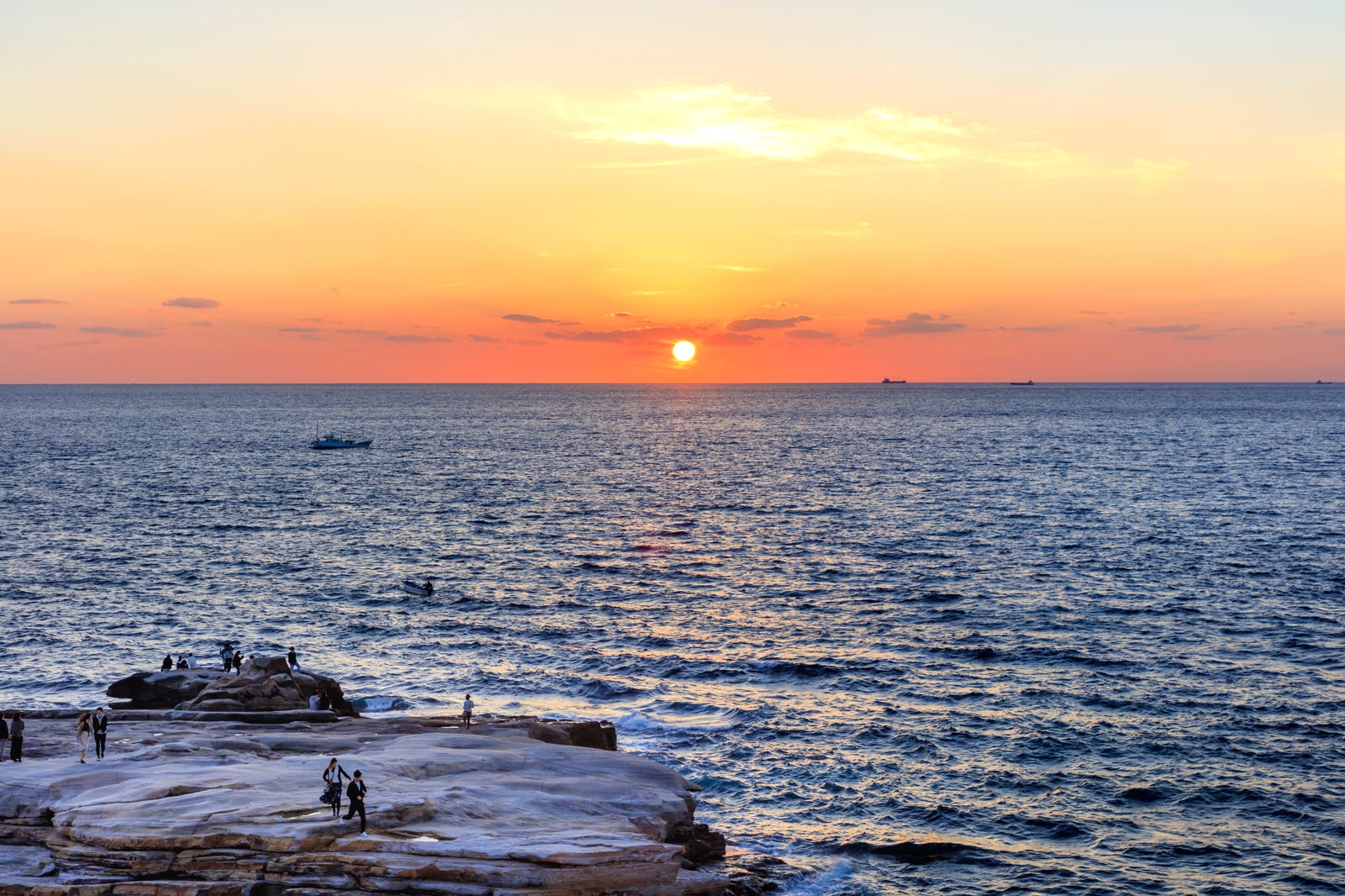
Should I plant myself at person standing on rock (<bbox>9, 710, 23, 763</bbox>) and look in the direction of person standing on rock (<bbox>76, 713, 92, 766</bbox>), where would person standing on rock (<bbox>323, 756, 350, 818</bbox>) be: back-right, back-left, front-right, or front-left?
front-right

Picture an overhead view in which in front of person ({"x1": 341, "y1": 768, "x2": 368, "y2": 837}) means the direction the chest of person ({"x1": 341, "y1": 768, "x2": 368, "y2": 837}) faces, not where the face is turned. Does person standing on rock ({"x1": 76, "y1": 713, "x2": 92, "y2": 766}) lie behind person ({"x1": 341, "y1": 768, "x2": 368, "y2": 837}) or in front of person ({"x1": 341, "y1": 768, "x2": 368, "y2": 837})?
behind

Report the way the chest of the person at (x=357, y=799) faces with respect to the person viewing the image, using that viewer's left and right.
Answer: facing the viewer and to the right of the viewer

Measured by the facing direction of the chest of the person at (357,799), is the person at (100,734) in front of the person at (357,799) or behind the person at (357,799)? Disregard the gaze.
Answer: behind

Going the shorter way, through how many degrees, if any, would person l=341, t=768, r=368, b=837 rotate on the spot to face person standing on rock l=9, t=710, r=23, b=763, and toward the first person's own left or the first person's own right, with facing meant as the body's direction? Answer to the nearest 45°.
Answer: approximately 180°

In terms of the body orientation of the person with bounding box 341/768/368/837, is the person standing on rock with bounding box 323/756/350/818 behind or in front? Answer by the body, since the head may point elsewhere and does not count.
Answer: behind
